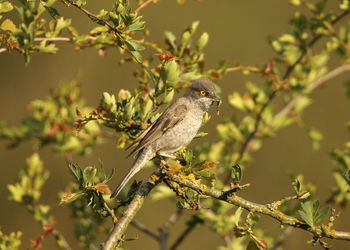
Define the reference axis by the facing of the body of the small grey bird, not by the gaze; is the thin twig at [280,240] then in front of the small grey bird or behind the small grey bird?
in front

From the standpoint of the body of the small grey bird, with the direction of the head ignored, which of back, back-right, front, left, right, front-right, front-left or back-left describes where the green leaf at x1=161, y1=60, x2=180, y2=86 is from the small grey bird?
left

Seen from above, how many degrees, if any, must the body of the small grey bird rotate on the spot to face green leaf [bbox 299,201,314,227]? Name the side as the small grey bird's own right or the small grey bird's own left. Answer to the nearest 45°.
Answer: approximately 45° to the small grey bird's own right

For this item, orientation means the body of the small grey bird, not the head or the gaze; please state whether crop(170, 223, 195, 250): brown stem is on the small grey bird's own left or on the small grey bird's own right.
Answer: on the small grey bird's own left

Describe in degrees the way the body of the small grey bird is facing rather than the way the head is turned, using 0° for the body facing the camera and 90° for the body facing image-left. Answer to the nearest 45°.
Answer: approximately 270°
